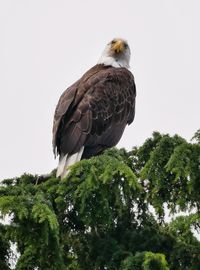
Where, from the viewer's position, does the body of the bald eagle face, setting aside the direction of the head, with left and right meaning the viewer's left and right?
facing away from the viewer and to the right of the viewer
